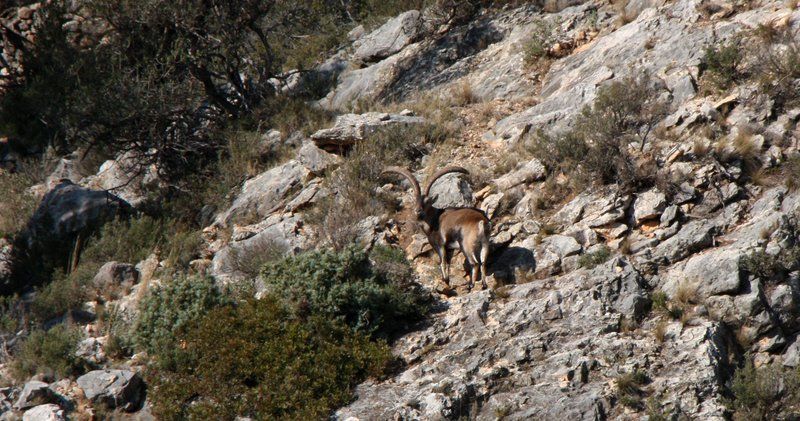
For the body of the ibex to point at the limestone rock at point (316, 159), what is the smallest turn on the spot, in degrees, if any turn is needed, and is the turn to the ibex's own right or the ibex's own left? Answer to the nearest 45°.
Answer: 0° — it already faces it

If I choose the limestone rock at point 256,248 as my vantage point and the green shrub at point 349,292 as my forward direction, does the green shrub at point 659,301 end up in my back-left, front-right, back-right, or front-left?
front-left

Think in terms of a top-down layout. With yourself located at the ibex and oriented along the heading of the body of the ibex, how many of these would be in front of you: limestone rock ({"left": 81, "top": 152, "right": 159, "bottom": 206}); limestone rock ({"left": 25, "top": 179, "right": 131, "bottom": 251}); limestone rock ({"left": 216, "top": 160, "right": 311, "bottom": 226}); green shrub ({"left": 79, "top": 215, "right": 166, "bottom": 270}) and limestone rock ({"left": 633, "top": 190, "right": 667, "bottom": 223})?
4

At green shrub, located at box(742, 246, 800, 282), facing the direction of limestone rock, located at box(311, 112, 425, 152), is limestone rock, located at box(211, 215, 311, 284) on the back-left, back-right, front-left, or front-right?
front-left

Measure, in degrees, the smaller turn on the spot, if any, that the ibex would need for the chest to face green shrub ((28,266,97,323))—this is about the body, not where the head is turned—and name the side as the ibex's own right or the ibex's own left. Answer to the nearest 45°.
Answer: approximately 45° to the ibex's own left

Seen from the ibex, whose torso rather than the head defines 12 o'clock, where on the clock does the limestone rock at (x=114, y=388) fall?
The limestone rock is roughly at 10 o'clock from the ibex.

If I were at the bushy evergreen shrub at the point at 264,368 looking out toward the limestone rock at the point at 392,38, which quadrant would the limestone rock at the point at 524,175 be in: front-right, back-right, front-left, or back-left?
front-right

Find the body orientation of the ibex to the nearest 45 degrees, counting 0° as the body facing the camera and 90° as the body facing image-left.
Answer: approximately 135°

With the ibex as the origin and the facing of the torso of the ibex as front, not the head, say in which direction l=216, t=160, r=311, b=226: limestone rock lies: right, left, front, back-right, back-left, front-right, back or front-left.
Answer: front

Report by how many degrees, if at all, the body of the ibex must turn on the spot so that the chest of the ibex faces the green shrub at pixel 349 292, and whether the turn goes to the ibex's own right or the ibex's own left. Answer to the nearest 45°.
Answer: approximately 90° to the ibex's own left

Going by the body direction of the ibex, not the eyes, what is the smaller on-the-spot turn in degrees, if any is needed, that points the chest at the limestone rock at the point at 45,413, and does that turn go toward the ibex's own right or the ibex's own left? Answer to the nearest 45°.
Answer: approximately 45° to the ibex's own left

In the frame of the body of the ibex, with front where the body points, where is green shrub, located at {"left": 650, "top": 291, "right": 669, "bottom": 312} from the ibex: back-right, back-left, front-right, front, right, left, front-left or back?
back

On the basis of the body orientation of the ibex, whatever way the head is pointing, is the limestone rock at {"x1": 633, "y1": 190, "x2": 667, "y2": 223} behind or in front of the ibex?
behind

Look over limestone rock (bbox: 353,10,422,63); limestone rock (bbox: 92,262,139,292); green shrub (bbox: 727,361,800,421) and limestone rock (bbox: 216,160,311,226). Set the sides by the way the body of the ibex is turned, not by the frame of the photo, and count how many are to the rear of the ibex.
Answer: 1

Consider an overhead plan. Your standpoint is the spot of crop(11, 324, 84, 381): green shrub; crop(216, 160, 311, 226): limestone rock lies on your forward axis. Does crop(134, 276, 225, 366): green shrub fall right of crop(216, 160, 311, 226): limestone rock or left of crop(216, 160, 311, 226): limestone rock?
right

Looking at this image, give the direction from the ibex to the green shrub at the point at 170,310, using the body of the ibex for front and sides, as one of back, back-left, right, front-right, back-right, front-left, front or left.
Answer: front-left

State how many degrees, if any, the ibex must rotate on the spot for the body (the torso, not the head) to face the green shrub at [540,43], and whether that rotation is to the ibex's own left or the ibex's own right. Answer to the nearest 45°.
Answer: approximately 90° to the ibex's own right

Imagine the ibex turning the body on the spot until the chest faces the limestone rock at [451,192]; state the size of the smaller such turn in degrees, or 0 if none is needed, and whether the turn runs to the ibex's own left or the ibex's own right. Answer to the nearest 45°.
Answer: approximately 45° to the ibex's own right

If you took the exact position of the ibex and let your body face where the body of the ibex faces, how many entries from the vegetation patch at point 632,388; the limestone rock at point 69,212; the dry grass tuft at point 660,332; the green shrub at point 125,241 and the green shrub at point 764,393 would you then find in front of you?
2

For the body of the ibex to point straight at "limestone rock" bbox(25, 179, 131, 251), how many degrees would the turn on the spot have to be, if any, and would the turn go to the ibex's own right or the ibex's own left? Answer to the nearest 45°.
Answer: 0° — it already faces it

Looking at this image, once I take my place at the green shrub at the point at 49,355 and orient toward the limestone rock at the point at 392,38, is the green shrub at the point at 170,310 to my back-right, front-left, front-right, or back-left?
front-right
